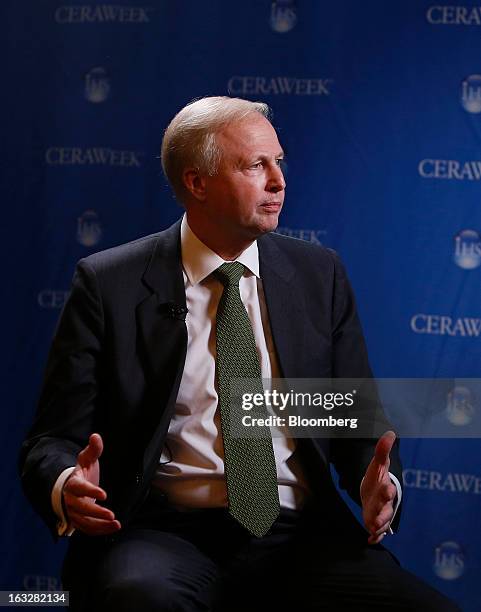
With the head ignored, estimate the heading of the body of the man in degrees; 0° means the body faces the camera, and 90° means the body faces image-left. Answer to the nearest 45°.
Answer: approximately 315°
